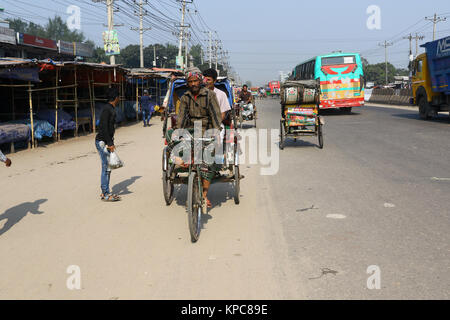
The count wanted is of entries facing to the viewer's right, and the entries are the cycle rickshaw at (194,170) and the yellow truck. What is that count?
0

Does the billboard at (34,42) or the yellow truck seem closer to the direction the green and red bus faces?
the billboard

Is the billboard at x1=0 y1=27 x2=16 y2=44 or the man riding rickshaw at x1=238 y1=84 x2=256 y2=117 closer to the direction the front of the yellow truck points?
the billboard

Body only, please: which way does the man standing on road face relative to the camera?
to the viewer's right

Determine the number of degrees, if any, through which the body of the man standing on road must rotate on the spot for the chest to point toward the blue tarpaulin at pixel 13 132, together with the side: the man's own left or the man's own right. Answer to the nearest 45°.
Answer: approximately 90° to the man's own left

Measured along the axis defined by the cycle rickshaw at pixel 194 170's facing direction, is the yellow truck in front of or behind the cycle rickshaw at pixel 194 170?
behind

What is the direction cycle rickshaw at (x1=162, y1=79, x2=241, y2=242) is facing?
toward the camera

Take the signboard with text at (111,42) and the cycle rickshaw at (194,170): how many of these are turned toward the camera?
2

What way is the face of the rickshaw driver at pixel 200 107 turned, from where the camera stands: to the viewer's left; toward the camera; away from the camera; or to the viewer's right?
toward the camera

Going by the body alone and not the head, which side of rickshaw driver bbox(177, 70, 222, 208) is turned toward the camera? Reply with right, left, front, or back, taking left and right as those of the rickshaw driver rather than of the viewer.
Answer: front

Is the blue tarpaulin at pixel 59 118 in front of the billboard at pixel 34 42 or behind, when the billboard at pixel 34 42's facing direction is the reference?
in front

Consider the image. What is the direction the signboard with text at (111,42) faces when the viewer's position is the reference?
facing the viewer
